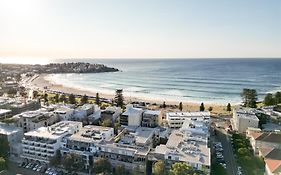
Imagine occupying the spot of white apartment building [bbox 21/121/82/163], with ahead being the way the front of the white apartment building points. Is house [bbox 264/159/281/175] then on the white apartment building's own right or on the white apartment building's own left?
on the white apartment building's own left

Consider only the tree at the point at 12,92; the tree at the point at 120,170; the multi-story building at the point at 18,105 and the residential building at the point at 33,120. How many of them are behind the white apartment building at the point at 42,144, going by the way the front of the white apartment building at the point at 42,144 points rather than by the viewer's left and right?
3

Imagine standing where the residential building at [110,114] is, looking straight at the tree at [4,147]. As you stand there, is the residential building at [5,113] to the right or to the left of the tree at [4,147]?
right

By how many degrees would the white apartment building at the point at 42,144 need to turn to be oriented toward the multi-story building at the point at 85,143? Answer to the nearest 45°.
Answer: approximately 45° to its left

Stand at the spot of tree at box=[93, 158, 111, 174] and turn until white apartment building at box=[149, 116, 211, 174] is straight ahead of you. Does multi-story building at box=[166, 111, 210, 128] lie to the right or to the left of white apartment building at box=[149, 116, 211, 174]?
left

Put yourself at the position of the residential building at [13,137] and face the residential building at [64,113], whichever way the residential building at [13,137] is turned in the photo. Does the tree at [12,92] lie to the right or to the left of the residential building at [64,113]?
left

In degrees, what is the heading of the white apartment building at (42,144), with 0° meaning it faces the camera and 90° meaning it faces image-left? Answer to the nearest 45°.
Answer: approximately 0°

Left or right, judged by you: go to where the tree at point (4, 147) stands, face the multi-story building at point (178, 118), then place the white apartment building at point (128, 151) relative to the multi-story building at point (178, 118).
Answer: right

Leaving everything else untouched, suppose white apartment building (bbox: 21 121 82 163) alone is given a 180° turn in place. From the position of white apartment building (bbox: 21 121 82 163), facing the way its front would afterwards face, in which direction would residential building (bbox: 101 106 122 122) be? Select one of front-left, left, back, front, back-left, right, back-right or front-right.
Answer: front-right

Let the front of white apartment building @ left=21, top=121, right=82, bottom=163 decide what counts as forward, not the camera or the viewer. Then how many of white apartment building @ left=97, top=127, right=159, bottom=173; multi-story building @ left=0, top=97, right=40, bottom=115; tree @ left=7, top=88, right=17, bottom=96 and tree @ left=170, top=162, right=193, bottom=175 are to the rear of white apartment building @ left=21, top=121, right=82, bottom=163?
2
